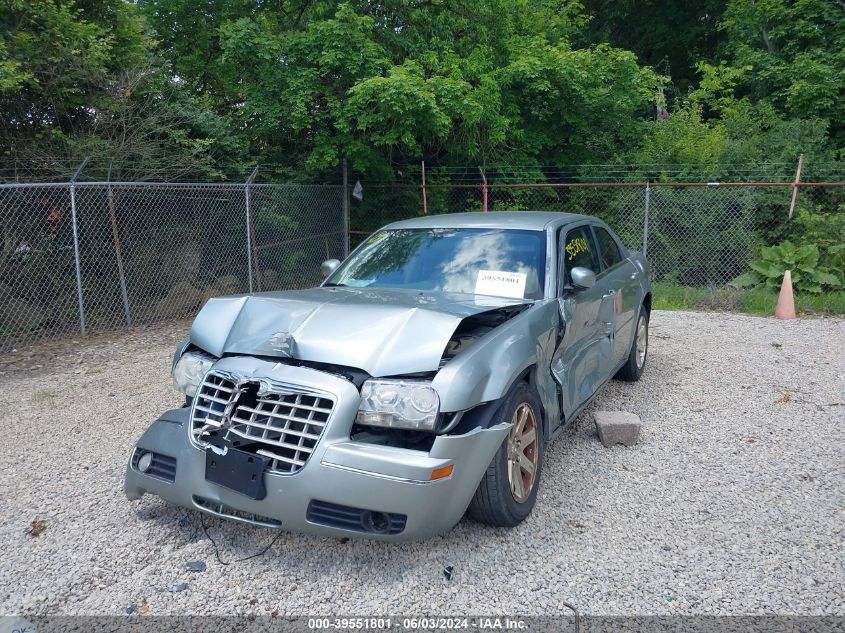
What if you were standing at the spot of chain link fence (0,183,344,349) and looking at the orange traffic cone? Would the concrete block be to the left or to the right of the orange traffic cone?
right

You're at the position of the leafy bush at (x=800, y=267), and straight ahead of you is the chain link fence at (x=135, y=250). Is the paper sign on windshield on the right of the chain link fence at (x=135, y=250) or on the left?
left

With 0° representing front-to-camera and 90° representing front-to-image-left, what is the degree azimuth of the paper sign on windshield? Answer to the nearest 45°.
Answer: approximately 0°

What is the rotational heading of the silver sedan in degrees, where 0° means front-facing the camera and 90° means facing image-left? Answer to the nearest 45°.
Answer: approximately 45°
